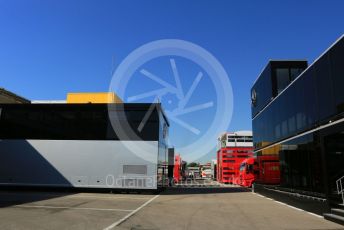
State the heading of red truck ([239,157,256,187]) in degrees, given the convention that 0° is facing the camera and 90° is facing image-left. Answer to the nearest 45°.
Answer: approximately 45°

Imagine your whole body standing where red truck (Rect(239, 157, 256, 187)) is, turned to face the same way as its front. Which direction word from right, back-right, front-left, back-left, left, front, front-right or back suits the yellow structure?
front-right

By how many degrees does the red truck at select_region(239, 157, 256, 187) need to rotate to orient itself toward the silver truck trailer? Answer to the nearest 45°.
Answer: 0° — it already faces it
